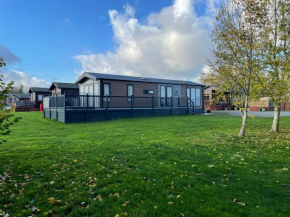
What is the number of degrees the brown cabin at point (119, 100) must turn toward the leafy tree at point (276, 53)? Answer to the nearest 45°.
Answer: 0° — it already faces it

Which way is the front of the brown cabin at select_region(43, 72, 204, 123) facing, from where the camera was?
facing the viewer and to the left of the viewer

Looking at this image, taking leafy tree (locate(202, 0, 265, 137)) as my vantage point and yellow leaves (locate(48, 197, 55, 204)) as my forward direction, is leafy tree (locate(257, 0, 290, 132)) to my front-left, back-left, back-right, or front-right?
back-left

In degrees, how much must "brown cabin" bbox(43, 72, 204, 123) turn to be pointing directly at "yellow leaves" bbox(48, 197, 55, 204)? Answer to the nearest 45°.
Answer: approximately 45° to its right

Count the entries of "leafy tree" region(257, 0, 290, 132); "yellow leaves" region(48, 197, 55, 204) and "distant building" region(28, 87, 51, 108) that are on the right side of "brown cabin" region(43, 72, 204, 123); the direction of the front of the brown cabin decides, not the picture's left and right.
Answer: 1
